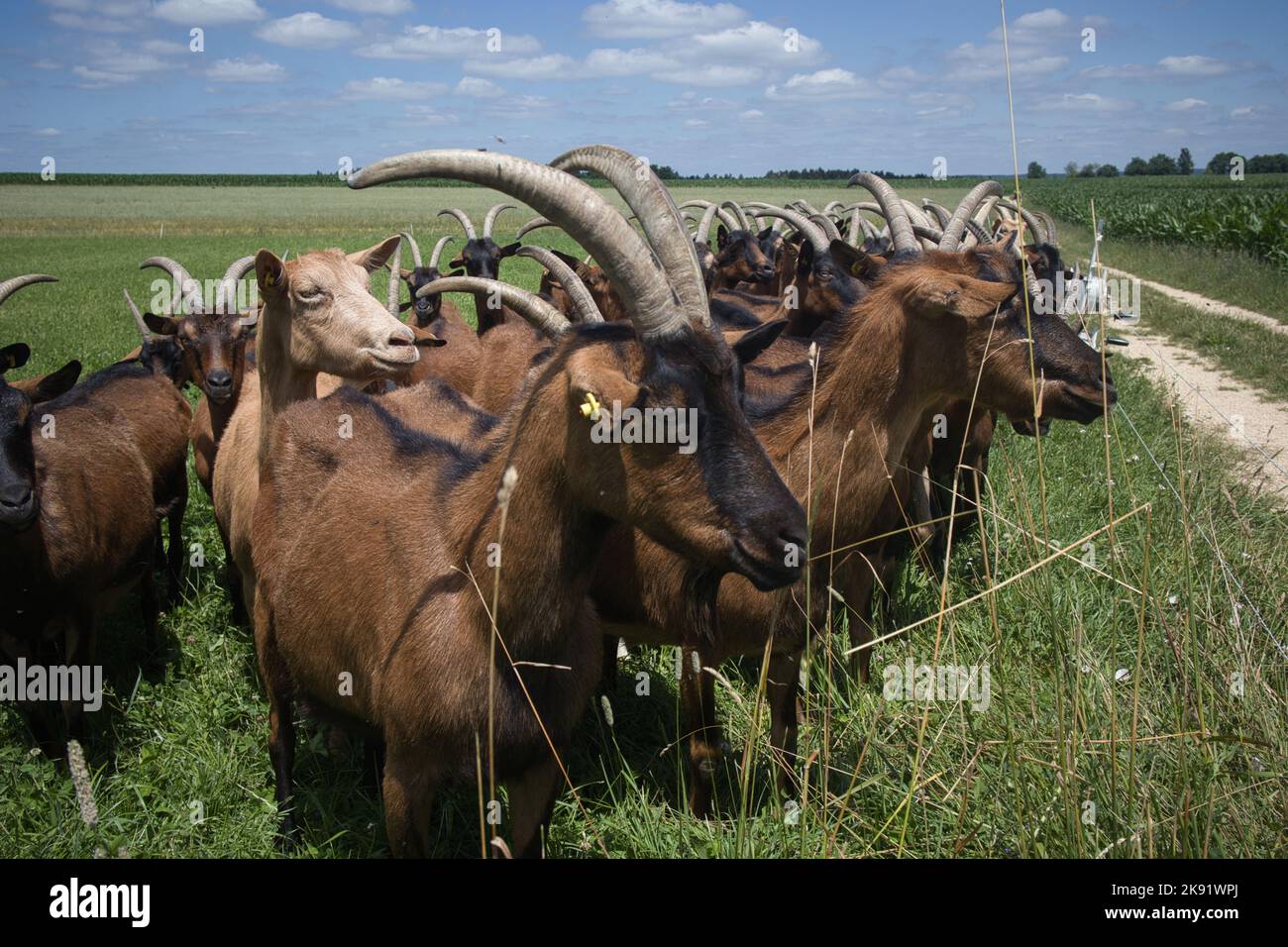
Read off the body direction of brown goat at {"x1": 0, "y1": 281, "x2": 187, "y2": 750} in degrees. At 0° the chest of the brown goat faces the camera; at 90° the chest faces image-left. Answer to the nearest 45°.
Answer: approximately 45°

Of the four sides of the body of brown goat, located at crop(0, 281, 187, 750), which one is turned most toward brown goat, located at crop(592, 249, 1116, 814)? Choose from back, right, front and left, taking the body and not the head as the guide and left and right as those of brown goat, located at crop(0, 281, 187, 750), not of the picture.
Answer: left

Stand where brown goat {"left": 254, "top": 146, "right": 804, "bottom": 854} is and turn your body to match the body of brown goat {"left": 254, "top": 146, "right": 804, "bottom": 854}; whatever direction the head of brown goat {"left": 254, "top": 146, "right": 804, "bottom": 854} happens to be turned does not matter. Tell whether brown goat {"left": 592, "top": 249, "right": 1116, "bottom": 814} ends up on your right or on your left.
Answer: on your left

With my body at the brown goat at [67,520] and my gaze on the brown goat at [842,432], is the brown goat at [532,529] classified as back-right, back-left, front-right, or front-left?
front-right

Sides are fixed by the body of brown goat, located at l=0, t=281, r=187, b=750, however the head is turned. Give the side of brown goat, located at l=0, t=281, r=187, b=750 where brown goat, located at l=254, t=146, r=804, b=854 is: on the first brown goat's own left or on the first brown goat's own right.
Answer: on the first brown goat's own left

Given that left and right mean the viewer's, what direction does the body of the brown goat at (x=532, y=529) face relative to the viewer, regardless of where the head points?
facing the viewer and to the right of the viewer

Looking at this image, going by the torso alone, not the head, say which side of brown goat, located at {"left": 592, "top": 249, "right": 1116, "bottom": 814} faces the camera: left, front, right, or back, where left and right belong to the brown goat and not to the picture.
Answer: right

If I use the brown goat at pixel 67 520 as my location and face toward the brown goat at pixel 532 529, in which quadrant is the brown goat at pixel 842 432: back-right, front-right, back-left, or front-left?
front-left

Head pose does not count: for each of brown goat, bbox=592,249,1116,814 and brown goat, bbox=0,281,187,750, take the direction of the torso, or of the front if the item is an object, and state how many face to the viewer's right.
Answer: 1

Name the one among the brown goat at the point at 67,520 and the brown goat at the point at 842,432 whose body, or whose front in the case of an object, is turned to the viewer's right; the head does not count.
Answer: the brown goat at the point at 842,432
